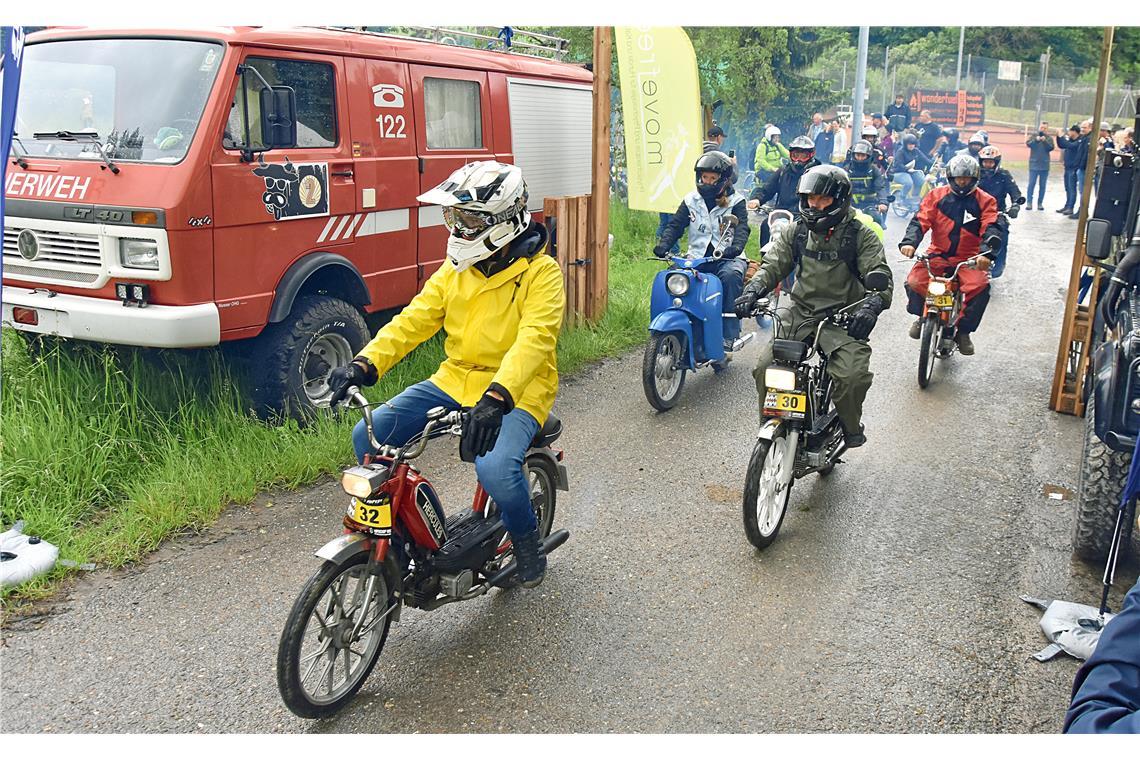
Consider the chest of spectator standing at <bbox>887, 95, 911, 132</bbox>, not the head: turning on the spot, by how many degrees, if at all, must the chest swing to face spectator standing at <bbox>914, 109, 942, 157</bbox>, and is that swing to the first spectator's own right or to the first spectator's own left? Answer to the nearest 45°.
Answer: approximately 45° to the first spectator's own left

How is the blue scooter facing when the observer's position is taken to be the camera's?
facing the viewer and to the left of the viewer

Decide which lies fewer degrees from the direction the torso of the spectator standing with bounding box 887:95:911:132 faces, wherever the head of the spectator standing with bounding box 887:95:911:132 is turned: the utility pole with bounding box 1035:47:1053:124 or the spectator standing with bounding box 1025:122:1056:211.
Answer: the spectator standing

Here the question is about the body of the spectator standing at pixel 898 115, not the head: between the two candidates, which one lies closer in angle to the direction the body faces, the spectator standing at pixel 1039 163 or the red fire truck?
the red fire truck

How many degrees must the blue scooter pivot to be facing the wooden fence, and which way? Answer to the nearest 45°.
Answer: approximately 90° to its right

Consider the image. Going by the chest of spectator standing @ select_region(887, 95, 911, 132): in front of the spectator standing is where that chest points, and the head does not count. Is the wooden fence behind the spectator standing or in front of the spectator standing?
in front

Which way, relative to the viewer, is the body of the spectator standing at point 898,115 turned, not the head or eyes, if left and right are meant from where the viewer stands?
facing the viewer

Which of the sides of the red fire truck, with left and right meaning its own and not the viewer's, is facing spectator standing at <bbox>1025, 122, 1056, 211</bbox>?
back
